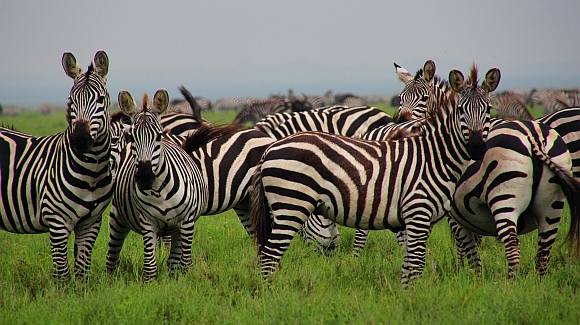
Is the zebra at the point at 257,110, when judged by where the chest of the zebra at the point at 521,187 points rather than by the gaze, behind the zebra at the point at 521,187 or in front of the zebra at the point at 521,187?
in front

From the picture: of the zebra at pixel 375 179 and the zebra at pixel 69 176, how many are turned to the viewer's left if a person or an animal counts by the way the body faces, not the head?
0

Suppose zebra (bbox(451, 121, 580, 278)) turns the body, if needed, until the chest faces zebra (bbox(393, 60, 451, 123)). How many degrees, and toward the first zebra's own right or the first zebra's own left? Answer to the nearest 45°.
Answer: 0° — it already faces it

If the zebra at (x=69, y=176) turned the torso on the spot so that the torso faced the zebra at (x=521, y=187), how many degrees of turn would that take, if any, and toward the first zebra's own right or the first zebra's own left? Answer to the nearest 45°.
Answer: approximately 45° to the first zebra's own left

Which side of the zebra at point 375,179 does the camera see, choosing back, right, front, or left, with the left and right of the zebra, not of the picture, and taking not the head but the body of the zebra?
right

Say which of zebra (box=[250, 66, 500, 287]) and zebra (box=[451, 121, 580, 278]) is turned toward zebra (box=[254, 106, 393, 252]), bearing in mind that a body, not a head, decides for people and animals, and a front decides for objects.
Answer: zebra (box=[451, 121, 580, 278])

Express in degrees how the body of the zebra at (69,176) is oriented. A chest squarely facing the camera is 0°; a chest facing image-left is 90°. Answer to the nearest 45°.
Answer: approximately 315°

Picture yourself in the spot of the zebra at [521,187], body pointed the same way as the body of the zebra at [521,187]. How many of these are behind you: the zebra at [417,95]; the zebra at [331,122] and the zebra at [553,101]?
0

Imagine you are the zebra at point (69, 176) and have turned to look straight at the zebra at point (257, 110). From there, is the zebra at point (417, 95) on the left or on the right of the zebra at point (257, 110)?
right

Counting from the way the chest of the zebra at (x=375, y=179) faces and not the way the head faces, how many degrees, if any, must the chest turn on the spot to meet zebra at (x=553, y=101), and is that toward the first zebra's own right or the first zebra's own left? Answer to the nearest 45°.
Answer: approximately 90° to the first zebra's own left
